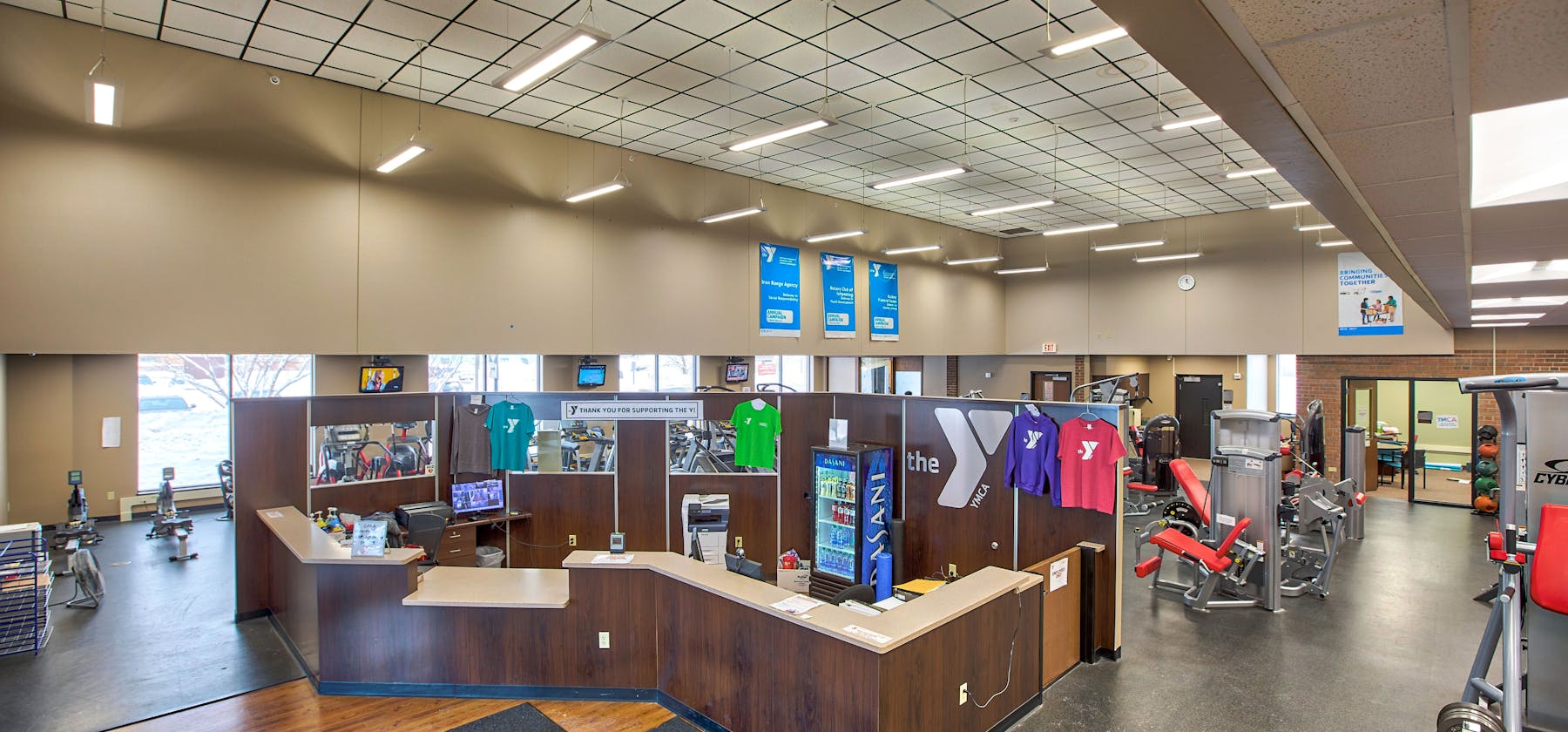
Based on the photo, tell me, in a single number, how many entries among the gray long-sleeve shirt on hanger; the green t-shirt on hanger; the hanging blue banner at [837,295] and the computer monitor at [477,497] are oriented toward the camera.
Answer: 4

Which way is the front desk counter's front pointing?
toward the camera

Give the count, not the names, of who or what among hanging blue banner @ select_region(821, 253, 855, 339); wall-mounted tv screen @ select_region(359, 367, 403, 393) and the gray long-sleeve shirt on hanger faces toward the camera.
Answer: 3

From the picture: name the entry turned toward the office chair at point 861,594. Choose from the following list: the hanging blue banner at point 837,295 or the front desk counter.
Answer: the hanging blue banner

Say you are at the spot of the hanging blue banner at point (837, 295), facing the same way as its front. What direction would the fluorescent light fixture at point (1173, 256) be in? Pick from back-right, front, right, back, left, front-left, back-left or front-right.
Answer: left

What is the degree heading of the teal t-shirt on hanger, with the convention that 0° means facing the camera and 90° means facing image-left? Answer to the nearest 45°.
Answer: approximately 0°

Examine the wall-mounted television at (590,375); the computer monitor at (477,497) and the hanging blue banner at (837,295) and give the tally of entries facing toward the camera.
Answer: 3

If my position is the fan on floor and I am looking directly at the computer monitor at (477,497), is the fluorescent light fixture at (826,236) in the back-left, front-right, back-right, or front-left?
front-left

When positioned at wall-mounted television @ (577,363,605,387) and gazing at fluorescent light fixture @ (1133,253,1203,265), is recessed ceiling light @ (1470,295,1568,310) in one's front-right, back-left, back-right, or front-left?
front-right

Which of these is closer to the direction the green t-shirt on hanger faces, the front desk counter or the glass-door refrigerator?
the front desk counter

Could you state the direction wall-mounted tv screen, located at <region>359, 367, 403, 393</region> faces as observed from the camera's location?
facing the viewer

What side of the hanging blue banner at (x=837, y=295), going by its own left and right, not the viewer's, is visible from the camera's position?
front
